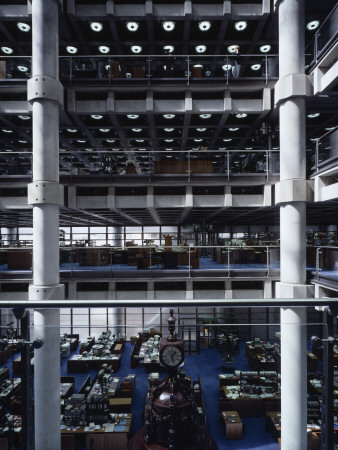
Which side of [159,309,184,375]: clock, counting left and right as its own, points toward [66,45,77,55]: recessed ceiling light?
back

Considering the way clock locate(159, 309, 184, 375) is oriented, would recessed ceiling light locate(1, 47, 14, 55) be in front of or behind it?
behind

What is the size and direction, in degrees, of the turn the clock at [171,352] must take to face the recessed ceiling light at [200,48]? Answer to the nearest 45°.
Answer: approximately 180°

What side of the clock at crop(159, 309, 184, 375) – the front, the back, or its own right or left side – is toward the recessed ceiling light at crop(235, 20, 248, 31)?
back

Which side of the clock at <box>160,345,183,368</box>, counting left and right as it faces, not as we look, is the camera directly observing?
front

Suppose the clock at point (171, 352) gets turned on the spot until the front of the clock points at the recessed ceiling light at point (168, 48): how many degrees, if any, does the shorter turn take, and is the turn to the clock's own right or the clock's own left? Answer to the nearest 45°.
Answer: approximately 180°

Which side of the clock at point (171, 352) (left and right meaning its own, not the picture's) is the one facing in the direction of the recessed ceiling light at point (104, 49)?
back
